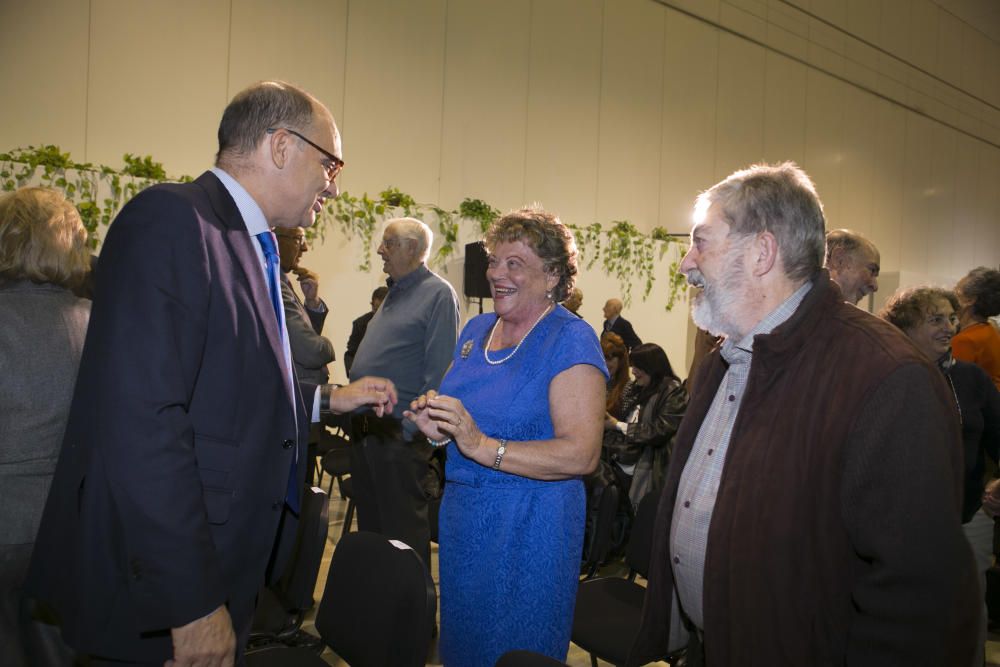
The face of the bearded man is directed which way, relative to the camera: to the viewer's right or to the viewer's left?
to the viewer's left

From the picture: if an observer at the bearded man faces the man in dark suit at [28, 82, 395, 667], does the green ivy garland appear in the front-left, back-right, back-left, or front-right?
front-right

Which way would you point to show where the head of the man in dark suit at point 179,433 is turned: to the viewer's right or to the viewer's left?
to the viewer's right

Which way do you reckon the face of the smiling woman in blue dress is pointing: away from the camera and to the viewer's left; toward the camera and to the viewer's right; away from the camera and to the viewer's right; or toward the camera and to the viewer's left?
toward the camera and to the viewer's left

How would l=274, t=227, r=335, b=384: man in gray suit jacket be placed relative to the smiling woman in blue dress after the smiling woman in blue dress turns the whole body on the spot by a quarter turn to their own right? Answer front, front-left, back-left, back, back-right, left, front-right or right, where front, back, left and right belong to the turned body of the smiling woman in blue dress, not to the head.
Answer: front

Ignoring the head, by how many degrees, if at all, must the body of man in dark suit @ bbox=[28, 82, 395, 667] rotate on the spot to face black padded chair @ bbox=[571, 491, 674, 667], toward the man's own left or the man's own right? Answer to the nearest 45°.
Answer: approximately 45° to the man's own left

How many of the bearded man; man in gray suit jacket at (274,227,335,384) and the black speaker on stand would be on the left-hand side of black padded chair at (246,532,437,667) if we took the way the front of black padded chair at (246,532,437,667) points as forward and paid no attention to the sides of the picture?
1

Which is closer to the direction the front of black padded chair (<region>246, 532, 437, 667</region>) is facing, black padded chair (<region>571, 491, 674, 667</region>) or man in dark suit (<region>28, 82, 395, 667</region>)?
the man in dark suit

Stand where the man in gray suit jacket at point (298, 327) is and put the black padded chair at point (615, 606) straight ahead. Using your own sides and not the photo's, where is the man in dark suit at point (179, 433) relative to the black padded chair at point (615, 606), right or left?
right

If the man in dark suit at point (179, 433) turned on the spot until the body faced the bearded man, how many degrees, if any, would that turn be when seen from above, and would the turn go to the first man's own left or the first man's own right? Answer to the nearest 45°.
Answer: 0° — they already face them

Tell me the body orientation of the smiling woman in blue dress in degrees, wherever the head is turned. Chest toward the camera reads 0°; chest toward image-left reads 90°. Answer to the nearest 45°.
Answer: approximately 45°

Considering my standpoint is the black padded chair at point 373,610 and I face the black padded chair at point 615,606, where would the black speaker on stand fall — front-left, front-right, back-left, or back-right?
front-left

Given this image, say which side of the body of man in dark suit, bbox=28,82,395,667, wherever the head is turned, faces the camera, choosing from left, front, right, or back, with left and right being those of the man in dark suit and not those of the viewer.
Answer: right

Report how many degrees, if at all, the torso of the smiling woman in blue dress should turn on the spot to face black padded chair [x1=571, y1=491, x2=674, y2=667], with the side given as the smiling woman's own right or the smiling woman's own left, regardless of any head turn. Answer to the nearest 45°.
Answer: approximately 180°
